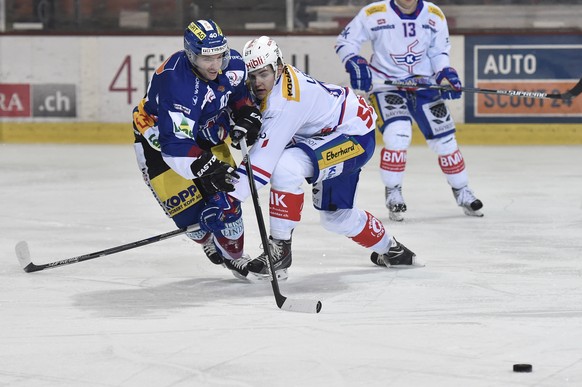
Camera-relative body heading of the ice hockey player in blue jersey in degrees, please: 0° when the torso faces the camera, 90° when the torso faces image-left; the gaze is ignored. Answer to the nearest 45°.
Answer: approximately 315°

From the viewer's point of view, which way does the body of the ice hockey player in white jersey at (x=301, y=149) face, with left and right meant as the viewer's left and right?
facing the viewer and to the left of the viewer

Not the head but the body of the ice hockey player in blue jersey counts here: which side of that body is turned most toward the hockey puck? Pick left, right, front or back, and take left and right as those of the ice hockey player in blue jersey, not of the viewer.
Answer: front

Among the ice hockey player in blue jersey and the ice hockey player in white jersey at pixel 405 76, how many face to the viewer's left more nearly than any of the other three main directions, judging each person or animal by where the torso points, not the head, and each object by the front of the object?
0

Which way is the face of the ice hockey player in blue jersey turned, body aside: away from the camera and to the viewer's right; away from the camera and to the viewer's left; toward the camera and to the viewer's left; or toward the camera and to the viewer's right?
toward the camera and to the viewer's right

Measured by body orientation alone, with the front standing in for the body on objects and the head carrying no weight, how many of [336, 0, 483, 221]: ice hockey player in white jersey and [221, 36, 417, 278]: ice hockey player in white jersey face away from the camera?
0

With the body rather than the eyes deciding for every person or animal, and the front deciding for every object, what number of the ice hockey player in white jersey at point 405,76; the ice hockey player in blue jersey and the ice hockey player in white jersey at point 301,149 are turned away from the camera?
0

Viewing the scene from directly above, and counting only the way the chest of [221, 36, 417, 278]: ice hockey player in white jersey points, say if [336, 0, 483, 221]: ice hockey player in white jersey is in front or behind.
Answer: behind

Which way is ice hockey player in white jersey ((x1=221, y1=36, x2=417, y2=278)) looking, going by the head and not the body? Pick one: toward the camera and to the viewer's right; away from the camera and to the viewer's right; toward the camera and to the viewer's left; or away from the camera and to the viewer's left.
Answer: toward the camera and to the viewer's left

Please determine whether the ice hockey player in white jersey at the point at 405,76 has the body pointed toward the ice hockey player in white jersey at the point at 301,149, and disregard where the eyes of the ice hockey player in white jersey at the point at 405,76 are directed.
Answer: yes

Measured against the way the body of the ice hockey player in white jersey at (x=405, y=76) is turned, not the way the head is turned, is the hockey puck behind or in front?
in front
